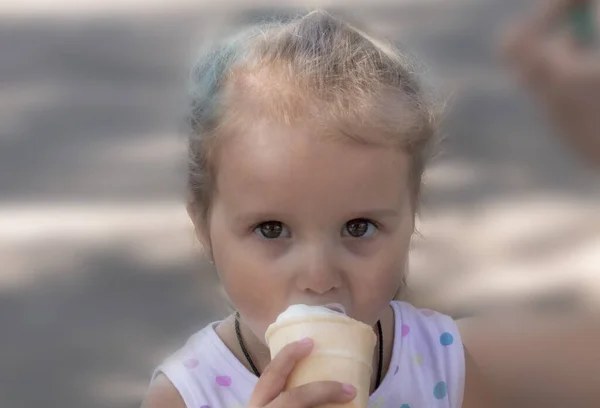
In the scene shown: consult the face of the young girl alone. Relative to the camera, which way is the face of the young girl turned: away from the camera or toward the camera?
toward the camera

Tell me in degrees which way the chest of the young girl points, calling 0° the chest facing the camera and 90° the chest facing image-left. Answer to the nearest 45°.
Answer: approximately 0°
